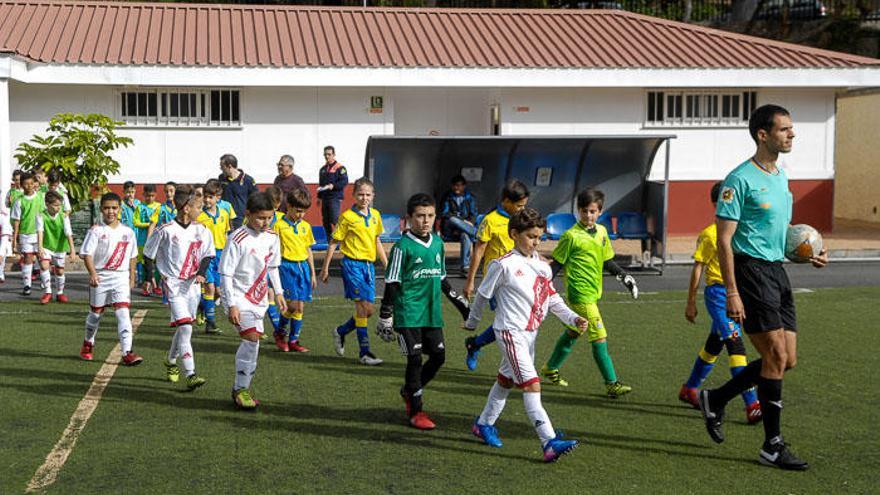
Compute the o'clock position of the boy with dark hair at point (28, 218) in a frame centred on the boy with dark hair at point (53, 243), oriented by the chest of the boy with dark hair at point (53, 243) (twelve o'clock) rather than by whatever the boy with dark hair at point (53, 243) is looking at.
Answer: the boy with dark hair at point (28, 218) is roughly at 5 o'clock from the boy with dark hair at point (53, 243).

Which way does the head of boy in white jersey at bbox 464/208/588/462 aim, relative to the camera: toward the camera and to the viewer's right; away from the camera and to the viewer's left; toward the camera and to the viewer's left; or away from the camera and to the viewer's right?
toward the camera and to the viewer's right

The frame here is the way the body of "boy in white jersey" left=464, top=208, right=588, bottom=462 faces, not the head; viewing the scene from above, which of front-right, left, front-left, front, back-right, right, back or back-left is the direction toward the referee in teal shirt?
front-left

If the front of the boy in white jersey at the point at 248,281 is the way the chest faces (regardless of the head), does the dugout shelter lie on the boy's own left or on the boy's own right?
on the boy's own left

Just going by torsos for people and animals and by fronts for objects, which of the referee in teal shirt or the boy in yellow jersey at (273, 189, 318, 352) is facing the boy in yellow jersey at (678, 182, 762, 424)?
the boy in yellow jersey at (273, 189, 318, 352)

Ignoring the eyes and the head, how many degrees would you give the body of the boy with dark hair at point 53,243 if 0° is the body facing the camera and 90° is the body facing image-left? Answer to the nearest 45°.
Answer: approximately 0°

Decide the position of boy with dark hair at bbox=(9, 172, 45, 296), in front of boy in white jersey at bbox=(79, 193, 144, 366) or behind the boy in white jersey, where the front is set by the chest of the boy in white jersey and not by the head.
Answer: behind

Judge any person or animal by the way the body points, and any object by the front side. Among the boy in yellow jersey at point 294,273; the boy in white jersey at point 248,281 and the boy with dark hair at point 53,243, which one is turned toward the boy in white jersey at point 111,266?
the boy with dark hair

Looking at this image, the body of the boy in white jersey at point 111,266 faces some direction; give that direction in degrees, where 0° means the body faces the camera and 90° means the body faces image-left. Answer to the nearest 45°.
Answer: approximately 0°

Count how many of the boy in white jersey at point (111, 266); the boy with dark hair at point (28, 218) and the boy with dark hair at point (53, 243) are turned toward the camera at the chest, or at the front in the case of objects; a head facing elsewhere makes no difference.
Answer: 3

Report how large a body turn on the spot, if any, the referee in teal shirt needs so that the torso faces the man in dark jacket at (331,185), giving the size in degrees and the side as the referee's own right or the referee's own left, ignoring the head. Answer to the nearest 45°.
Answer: approximately 180°

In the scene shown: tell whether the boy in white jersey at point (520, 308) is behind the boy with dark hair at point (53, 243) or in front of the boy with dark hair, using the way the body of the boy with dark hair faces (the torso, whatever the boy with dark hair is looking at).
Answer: in front
